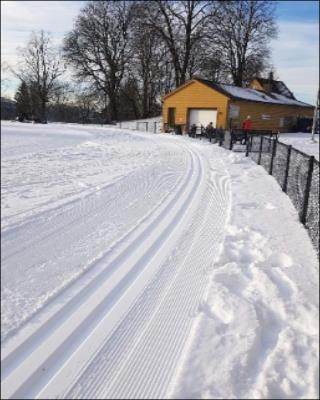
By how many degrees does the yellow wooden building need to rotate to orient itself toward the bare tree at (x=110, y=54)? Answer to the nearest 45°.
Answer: approximately 90° to its right

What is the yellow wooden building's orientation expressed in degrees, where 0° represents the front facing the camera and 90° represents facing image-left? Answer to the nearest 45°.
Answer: approximately 45°

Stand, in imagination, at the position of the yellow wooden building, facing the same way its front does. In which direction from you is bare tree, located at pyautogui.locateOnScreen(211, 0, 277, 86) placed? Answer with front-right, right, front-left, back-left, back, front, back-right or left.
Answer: back-right

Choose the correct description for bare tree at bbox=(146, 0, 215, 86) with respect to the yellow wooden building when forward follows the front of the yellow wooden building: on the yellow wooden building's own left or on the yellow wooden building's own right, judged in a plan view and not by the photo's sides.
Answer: on the yellow wooden building's own right

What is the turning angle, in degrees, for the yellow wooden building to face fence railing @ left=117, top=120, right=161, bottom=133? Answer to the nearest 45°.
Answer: approximately 90° to its right

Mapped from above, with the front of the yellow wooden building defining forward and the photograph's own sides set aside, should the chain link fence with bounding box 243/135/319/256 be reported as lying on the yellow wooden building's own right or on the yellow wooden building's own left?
on the yellow wooden building's own left
